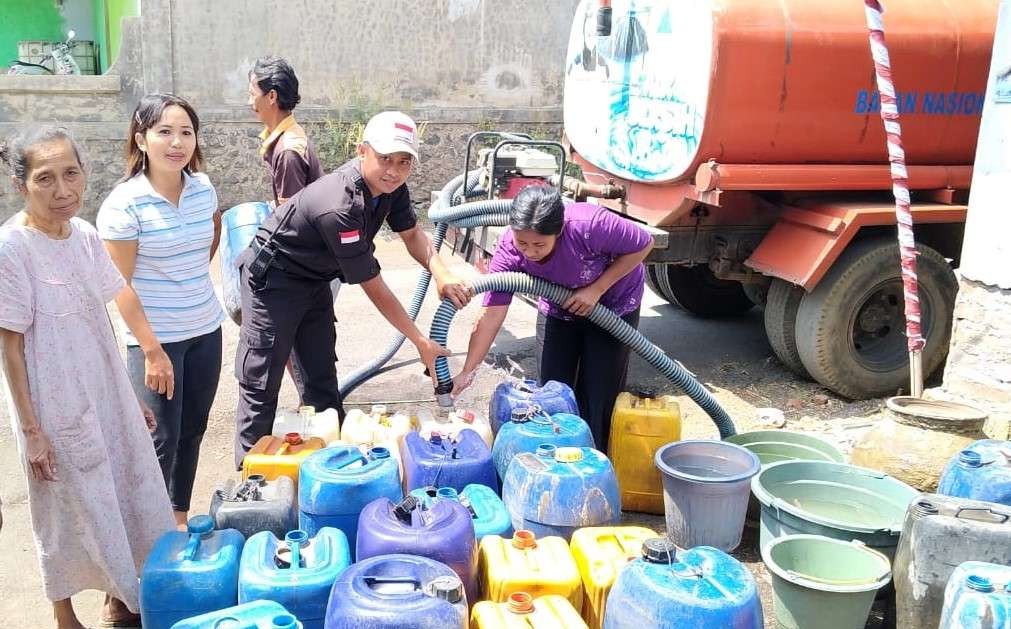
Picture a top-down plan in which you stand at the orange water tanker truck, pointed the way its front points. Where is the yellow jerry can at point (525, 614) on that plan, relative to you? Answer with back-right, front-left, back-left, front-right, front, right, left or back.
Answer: back-right

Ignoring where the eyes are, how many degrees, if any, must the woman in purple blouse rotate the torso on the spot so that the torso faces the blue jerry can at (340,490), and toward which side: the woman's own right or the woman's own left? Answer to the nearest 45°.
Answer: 0° — they already face it

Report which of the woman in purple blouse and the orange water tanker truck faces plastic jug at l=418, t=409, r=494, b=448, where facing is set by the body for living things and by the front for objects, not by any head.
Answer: the woman in purple blouse

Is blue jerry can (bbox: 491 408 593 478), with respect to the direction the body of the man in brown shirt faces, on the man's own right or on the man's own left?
on the man's own left

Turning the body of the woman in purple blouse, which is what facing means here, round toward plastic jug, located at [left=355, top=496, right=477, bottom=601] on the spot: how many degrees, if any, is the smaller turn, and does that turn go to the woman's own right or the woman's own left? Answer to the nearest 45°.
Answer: approximately 45° to the woman's own left

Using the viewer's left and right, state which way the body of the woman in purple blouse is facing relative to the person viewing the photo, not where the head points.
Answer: facing the viewer and to the left of the viewer

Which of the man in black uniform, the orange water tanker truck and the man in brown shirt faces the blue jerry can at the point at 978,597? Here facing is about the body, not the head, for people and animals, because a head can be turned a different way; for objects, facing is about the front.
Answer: the man in black uniform

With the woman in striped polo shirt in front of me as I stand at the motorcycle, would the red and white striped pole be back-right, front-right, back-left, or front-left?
front-left

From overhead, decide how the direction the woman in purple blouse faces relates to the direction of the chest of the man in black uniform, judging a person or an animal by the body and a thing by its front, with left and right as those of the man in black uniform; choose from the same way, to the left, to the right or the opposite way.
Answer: to the right

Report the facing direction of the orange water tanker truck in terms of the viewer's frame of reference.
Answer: facing away from the viewer and to the right of the viewer

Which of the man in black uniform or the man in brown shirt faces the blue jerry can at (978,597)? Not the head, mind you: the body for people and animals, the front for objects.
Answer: the man in black uniform

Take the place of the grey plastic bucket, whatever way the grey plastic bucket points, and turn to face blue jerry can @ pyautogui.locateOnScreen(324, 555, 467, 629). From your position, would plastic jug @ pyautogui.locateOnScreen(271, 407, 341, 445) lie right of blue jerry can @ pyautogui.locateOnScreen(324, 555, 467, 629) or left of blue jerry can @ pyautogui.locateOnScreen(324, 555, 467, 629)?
right

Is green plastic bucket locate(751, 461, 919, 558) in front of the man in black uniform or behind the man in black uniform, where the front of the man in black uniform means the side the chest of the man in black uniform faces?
in front
